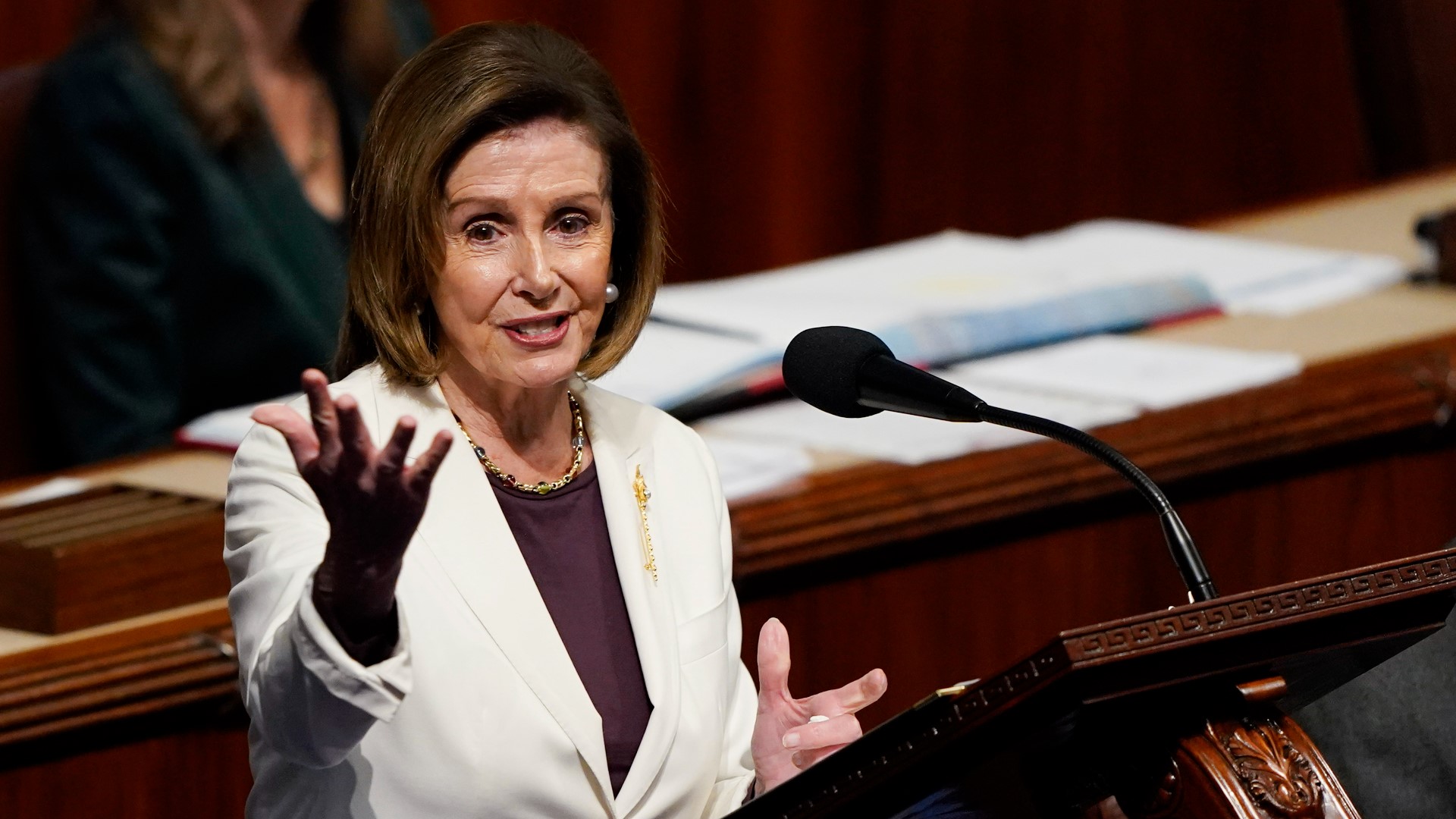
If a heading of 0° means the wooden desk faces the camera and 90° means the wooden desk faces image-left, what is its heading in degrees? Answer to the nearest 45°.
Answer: approximately 315°

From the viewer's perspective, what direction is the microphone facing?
to the viewer's left

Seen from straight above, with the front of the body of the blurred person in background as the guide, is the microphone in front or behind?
in front

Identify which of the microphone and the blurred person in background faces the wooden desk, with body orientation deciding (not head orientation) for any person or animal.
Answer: the blurred person in background

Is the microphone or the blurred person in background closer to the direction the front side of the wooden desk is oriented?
the microphone

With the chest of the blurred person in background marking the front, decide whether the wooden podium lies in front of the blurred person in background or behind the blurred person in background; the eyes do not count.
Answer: in front

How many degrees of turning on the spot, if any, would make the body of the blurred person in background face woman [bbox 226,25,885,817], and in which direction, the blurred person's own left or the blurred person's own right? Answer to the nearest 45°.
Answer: approximately 45° to the blurred person's own right

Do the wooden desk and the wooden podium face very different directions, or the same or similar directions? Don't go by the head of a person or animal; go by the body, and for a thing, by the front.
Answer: same or similar directions

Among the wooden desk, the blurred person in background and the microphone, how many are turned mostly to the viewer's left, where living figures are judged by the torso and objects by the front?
1

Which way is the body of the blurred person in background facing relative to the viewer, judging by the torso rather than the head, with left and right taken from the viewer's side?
facing the viewer and to the right of the viewer

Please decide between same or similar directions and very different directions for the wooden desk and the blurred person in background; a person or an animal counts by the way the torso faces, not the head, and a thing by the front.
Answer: same or similar directions

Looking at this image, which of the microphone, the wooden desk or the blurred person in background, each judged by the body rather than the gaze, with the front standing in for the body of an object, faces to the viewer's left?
the microphone
